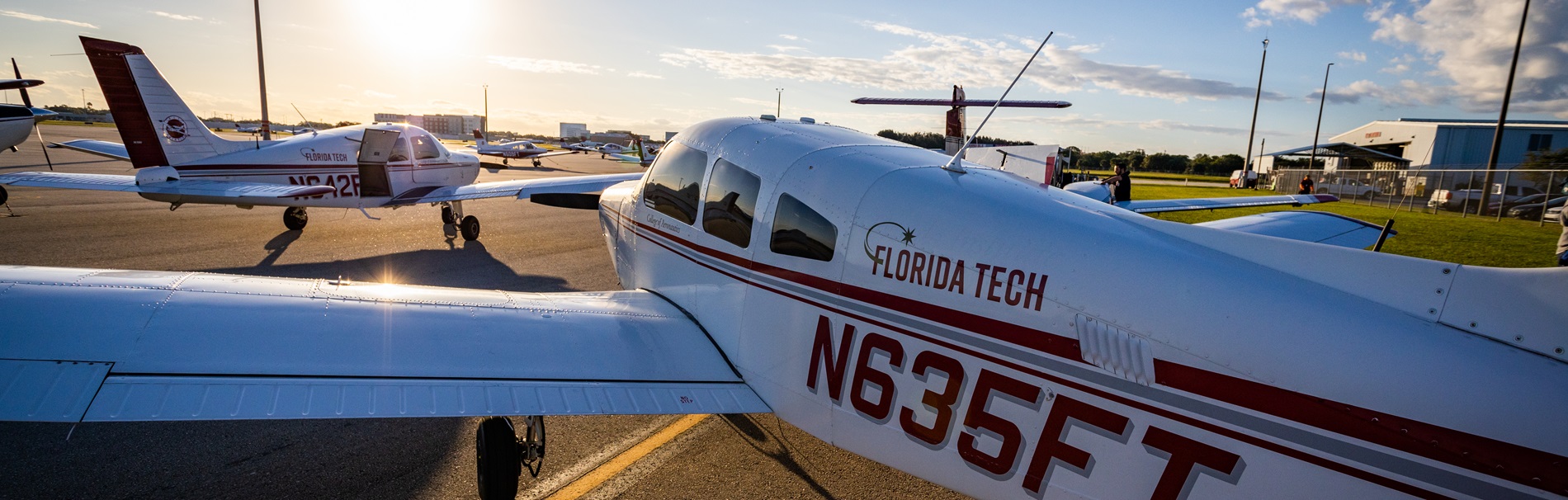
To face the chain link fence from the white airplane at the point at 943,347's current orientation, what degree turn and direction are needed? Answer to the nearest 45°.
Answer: approximately 90° to its right

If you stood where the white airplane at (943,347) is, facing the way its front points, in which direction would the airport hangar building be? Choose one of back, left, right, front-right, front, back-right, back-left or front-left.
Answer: right

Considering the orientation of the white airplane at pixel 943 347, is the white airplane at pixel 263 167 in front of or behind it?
in front

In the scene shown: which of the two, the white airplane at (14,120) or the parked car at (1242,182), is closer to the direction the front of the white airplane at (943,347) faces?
the white airplane

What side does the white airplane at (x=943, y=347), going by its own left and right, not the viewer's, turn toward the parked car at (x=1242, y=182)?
right

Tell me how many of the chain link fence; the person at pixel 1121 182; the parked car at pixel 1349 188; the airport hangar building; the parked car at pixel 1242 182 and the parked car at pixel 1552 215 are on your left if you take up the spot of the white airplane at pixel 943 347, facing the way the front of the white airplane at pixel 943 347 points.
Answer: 0

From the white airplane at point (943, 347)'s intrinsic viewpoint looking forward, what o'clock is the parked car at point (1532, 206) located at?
The parked car is roughly at 3 o'clock from the white airplane.

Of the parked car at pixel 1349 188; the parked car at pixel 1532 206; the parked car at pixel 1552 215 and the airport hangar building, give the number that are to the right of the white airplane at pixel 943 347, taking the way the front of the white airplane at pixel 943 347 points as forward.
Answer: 4

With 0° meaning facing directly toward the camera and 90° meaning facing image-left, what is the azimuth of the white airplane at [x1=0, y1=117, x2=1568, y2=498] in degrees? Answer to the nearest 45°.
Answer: approximately 135°

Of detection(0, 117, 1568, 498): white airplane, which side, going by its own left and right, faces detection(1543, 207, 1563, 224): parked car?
right

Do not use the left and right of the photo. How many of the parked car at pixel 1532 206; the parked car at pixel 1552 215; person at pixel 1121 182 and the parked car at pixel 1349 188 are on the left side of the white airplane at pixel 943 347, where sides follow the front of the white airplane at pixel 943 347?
0

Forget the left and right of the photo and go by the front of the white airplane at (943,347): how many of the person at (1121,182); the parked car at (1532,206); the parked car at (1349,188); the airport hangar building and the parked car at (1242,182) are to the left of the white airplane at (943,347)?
0

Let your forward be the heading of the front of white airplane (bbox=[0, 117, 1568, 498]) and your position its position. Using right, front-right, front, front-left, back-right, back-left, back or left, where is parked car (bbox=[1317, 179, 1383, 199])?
right

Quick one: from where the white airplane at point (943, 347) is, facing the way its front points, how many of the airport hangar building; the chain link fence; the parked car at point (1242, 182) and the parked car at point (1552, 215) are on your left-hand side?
0

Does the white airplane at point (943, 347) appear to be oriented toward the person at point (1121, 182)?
no

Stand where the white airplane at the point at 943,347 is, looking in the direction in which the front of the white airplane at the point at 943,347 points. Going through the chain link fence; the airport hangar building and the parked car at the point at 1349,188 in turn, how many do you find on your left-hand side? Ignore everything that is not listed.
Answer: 0
